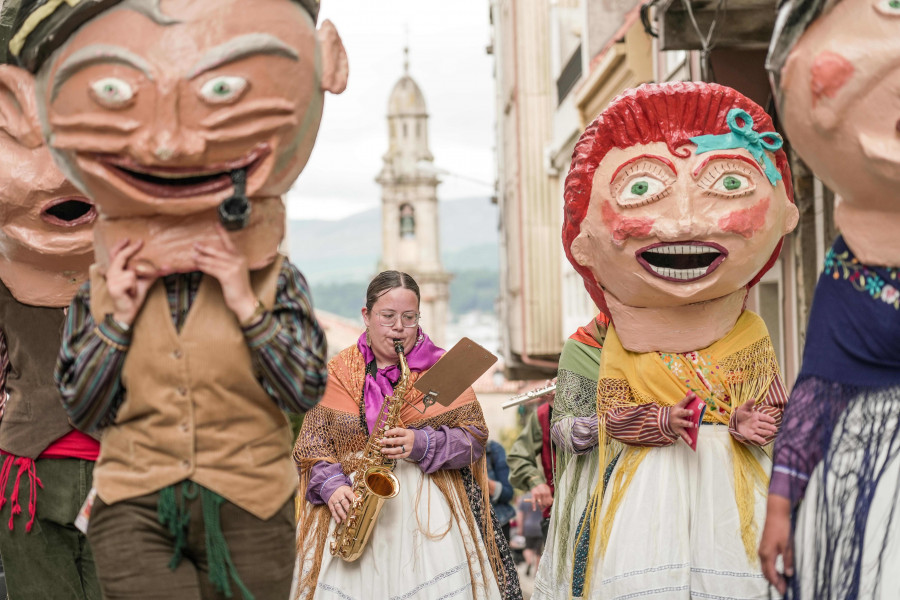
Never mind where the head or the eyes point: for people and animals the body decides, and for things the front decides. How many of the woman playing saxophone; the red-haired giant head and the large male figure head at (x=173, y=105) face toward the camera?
3

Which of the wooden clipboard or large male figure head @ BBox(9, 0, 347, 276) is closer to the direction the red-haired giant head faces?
the large male figure head

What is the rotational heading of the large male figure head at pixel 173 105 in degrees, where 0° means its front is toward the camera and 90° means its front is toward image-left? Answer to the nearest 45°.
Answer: approximately 0°

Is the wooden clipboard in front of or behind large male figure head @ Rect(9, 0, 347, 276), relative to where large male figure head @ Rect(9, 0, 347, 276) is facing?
behind

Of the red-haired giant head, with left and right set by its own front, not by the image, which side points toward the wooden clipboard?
right

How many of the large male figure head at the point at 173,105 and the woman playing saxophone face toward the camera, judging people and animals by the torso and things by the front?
2

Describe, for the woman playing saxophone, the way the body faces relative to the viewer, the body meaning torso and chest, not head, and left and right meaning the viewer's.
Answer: facing the viewer

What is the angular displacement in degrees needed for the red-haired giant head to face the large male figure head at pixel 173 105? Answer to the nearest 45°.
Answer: approximately 45° to its right

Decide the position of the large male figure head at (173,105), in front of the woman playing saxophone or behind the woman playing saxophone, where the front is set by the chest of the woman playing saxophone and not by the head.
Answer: in front

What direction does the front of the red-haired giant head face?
toward the camera

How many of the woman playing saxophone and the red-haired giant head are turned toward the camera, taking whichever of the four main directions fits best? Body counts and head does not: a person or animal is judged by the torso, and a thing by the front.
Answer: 2

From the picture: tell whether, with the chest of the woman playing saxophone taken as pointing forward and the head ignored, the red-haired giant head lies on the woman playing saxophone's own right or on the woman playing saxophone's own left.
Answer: on the woman playing saxophone's own left

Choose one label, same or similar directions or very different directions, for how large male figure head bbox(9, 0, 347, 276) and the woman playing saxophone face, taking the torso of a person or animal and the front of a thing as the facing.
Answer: same or similar directions
